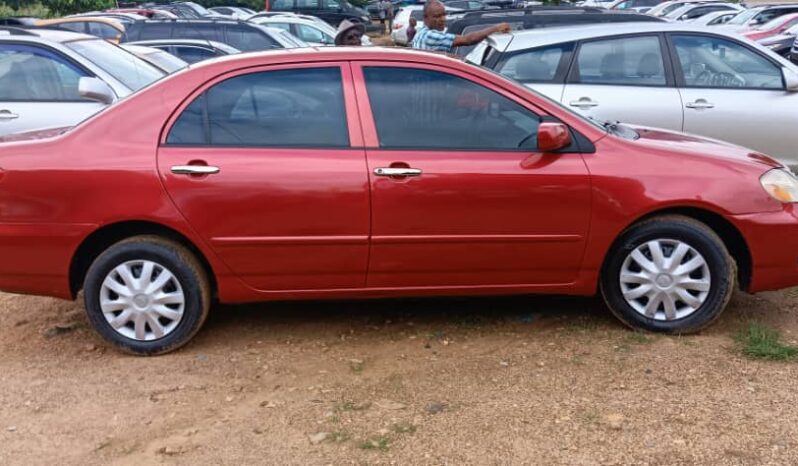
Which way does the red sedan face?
to the viewer's right

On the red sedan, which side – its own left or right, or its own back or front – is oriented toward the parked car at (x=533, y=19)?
left

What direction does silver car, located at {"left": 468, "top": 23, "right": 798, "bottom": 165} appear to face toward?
to the viewer's right

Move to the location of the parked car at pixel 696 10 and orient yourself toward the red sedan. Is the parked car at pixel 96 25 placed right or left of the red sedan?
right

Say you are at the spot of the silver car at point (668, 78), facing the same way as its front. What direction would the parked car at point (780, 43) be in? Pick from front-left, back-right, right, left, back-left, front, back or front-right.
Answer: left

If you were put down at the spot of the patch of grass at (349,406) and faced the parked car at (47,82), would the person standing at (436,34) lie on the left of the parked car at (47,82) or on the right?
right

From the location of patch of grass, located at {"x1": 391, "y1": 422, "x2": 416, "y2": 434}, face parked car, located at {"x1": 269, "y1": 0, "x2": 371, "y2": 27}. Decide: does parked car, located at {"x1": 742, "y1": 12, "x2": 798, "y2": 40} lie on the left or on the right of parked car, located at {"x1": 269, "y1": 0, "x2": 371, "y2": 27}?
right

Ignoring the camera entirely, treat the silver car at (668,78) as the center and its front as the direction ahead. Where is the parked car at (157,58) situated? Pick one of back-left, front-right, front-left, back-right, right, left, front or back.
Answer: back

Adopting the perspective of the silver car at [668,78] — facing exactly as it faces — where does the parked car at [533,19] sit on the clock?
The parked car is roughly at 8 o'clock from the silver car.
